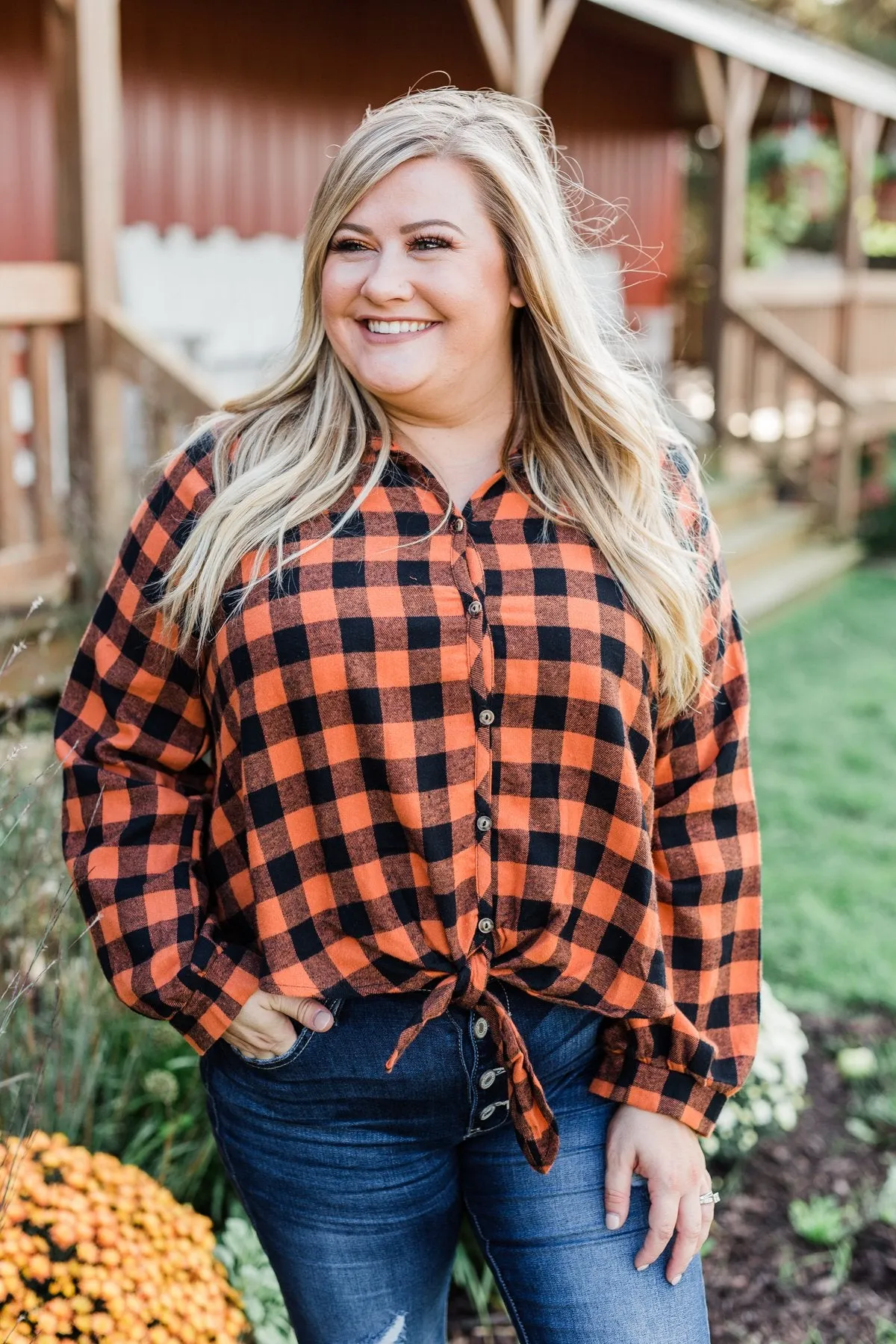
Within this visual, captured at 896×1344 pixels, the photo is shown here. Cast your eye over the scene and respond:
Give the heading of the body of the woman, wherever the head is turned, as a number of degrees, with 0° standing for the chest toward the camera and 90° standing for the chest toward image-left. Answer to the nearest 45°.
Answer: approximately 0°
